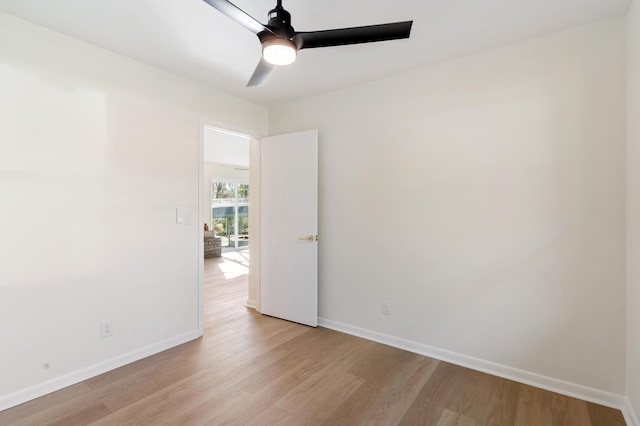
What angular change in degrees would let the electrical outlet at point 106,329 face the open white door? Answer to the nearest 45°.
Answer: approximately 45° to its left

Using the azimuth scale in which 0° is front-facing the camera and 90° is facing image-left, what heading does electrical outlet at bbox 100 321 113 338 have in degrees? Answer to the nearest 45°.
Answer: approximately 315°
